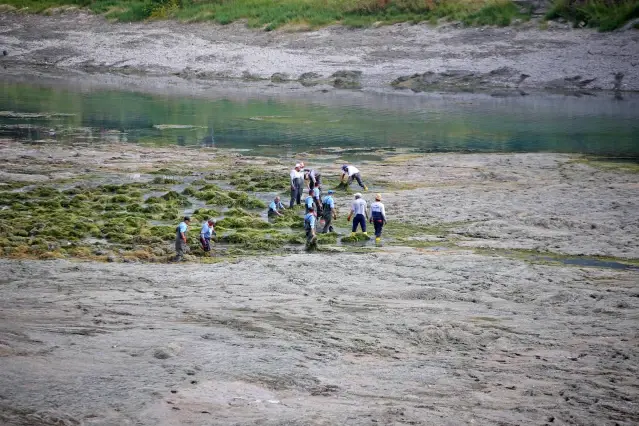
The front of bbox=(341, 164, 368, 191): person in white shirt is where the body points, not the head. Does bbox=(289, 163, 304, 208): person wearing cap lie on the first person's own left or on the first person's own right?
on the first person's own left

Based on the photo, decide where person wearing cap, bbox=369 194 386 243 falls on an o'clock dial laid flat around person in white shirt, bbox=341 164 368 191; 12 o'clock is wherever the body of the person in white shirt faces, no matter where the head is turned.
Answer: The person wearing cap is roughly at 9 o'clock from the person in white shirt.

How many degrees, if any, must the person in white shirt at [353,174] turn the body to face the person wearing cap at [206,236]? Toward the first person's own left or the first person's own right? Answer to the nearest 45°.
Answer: approximately 45° to the first person's own left

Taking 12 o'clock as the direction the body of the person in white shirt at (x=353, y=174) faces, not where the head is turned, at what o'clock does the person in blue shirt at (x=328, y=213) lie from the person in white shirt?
The person in blue shirt is roughly at 9 o'clock from the person in white shirt.

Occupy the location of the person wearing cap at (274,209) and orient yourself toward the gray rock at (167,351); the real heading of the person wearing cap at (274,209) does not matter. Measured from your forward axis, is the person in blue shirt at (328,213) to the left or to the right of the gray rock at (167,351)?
left

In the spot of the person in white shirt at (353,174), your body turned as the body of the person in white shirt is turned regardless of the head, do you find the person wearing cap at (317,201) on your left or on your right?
on your left

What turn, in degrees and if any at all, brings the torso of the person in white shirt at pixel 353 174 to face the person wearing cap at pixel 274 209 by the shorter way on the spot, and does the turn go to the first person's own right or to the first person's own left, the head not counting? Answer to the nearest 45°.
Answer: approximately 45° to the first person's own left

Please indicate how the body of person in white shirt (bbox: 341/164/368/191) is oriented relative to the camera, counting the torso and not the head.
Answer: to the viewer's left
